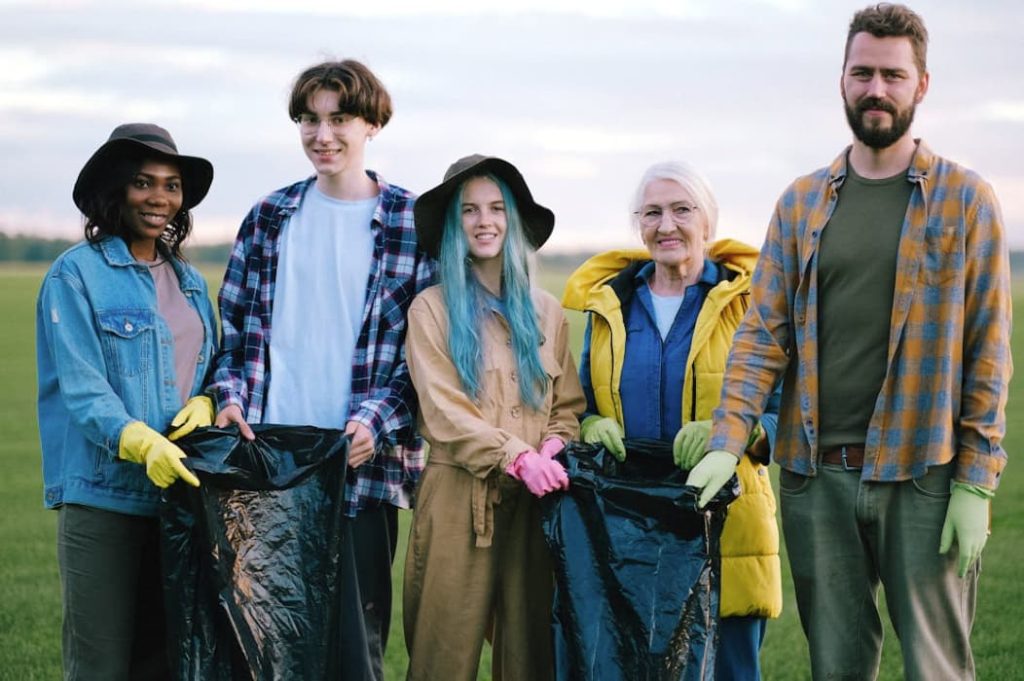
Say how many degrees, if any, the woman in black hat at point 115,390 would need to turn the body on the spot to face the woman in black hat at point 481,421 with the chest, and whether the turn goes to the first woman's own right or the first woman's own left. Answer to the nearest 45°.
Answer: approximately 45° to the first woman's own left

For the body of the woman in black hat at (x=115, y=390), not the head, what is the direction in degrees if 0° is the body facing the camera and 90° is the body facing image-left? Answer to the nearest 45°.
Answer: approximately 315°

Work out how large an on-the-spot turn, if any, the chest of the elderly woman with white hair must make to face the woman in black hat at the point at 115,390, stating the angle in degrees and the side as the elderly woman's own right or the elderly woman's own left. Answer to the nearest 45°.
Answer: approximately 90° to the elderly woman's own right

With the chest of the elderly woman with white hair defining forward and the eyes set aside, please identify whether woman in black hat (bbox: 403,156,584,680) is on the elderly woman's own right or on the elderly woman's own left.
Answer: on the elderly woman's own right
